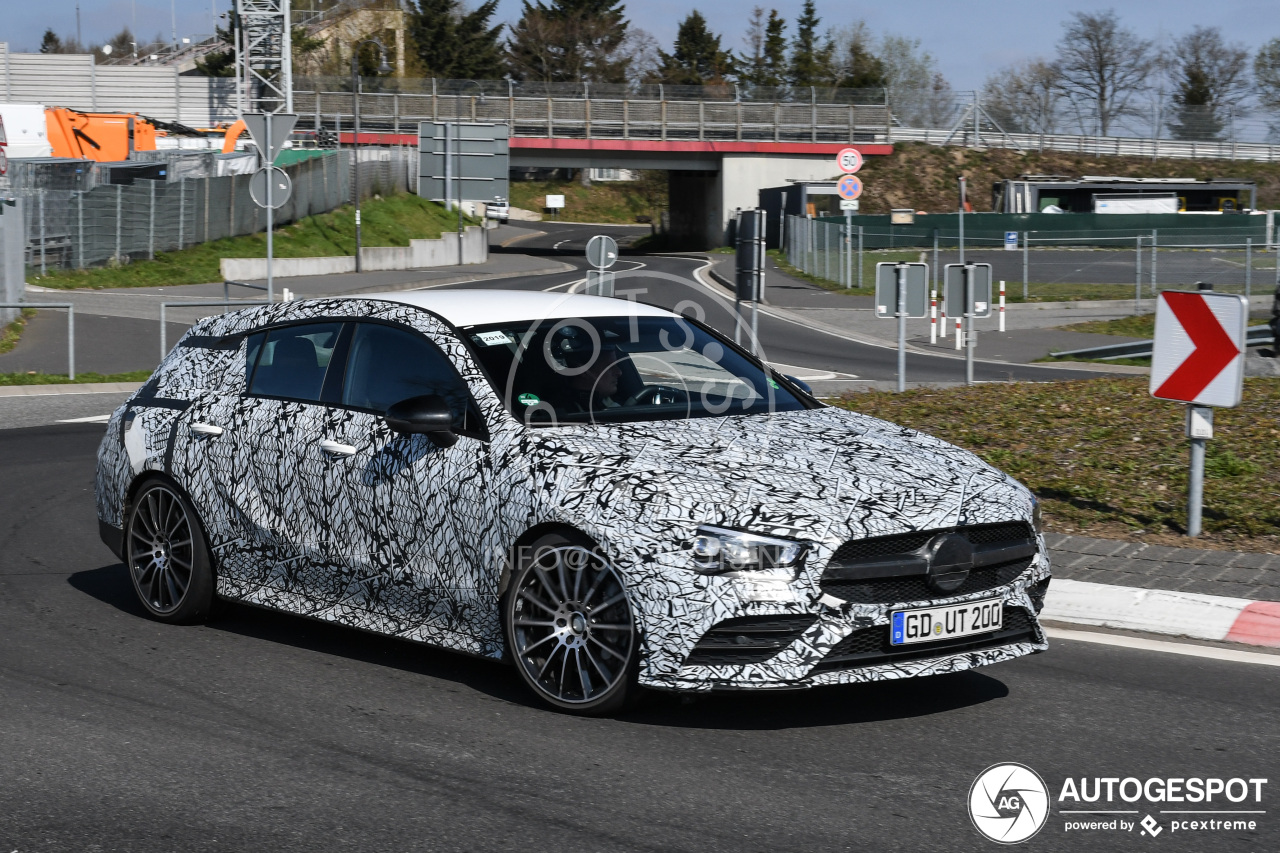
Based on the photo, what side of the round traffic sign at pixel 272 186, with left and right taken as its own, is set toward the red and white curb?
back

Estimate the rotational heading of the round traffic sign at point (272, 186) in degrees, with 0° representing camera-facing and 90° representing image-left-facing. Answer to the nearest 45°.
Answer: approximately 180°

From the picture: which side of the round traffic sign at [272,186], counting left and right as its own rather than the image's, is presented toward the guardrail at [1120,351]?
right

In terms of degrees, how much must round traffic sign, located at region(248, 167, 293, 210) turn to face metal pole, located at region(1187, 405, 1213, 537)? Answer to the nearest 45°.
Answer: approximately 180°

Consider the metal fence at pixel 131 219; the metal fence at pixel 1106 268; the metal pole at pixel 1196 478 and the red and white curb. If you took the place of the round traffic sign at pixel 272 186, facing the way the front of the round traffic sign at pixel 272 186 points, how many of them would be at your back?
2

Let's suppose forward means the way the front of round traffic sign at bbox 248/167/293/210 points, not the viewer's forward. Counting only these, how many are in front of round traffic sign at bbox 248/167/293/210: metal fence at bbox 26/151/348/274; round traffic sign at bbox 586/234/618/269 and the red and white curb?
2

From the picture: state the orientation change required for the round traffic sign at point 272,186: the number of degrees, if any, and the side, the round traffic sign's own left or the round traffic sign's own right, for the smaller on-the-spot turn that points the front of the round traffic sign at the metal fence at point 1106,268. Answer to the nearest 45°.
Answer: approximately 45° to the round traffic sign's own right
